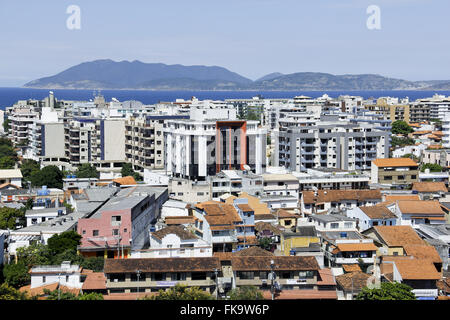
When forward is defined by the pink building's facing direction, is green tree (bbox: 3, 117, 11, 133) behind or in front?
behind

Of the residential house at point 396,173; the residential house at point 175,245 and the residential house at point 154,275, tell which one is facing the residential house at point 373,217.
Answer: the residential house at point 396,173

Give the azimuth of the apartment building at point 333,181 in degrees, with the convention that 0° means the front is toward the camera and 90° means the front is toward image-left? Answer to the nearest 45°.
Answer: approximately 0°

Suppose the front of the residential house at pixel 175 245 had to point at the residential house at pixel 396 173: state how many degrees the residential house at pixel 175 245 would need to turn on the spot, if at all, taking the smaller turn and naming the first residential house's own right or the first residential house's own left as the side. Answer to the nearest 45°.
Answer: approximately 135° to the first residential house's own left

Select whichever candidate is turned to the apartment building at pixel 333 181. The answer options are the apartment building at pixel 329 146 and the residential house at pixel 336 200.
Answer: the apartment building at pixel 329 146

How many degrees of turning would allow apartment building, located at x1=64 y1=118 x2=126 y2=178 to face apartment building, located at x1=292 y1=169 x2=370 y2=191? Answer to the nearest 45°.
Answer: approximately 90° to its left

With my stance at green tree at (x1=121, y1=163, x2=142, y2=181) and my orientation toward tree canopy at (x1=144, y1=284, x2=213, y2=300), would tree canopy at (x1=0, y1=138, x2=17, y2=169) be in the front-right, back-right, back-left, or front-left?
back-right

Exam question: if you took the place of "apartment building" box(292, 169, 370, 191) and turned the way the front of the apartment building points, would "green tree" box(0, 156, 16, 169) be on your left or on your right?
on your right

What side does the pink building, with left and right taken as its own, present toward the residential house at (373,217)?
left
